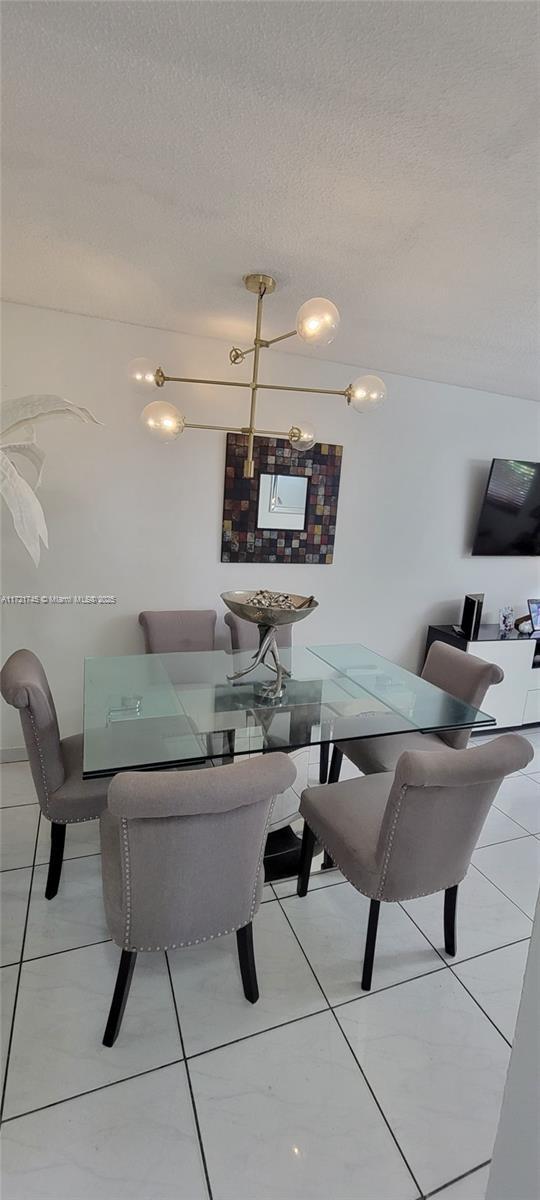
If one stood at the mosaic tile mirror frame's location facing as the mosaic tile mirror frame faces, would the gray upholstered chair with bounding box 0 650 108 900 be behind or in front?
in front

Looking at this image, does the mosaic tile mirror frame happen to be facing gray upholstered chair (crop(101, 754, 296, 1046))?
yes

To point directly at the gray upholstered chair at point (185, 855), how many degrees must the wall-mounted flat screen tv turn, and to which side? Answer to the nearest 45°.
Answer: approximately 45° to its right

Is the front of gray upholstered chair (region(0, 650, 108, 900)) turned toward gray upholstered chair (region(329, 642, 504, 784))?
yes

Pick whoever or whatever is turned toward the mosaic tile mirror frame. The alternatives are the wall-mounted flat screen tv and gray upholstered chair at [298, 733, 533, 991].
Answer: the gray upholstered chair

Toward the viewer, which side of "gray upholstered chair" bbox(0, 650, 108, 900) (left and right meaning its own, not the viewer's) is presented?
right

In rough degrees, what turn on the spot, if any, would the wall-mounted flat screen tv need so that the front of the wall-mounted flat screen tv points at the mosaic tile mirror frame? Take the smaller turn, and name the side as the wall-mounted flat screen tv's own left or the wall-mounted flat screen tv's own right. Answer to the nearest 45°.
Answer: approximately 90° to the wall-mounted flat screen tv's own right

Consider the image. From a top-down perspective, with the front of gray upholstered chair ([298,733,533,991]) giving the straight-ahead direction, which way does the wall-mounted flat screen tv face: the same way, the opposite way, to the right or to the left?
the opposite way

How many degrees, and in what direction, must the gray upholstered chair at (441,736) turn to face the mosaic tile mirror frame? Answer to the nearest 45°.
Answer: approximately 90° to its right

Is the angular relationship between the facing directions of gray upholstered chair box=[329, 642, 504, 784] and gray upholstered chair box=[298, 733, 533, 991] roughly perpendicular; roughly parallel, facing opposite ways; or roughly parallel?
roughly perpendicular

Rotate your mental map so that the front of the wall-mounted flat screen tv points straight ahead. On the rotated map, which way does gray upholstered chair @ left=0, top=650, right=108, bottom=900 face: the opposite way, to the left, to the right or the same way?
to the left

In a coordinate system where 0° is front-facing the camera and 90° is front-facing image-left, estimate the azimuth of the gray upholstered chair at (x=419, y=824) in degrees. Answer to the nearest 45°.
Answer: approximately 135°

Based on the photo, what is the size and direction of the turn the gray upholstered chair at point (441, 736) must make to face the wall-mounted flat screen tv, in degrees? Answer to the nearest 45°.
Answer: approximately 135° to its right
